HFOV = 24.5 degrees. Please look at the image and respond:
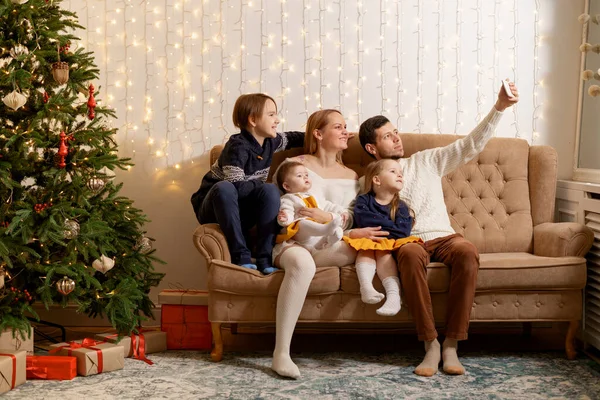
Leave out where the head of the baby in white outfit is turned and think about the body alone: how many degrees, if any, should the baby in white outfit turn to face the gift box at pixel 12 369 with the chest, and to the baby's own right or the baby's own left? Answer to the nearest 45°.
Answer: approximately 90° to the baby's own right

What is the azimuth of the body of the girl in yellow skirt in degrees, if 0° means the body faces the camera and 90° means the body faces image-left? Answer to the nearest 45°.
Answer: approximately 0°

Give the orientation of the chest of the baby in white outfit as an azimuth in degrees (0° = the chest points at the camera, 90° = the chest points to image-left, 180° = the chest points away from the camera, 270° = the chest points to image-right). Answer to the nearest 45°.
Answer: approximately 315°
